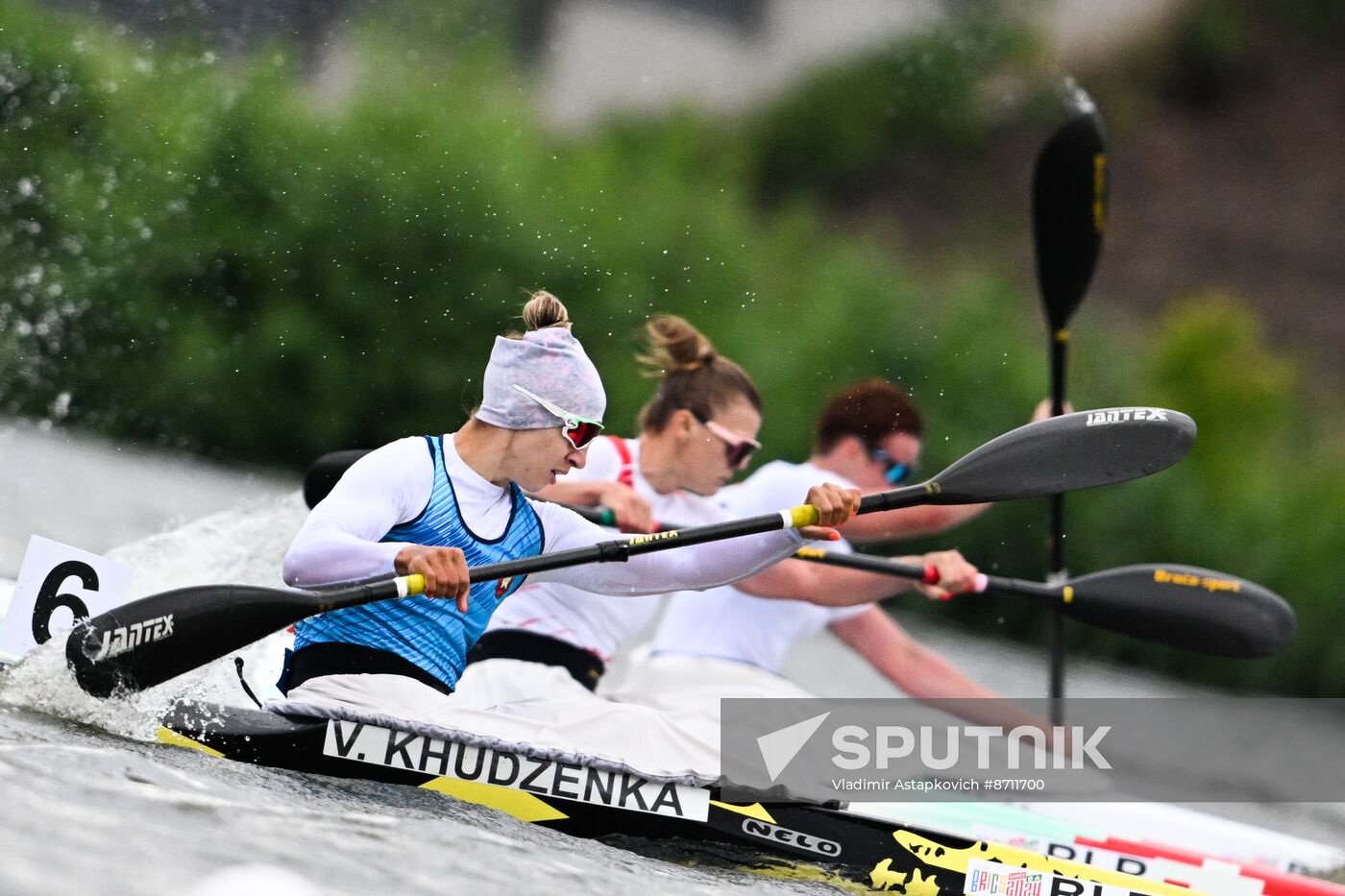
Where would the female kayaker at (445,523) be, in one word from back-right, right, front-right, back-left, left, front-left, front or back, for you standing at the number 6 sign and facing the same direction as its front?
front-left

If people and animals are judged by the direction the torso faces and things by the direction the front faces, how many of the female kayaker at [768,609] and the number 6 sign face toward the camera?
1

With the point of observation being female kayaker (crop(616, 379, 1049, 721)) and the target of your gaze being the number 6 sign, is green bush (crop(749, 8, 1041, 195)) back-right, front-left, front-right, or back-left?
back-right

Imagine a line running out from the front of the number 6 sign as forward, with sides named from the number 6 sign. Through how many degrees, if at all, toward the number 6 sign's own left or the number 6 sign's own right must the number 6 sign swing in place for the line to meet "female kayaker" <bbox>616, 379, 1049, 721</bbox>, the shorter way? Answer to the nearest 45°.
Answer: approximately 90° to the number 6 sign's own left

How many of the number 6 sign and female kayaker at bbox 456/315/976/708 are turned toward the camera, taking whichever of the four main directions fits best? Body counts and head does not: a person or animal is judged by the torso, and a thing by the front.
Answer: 1

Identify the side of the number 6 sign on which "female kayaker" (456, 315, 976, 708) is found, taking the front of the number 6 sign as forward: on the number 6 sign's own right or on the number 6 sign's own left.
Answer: on the number 6 sign's own left
